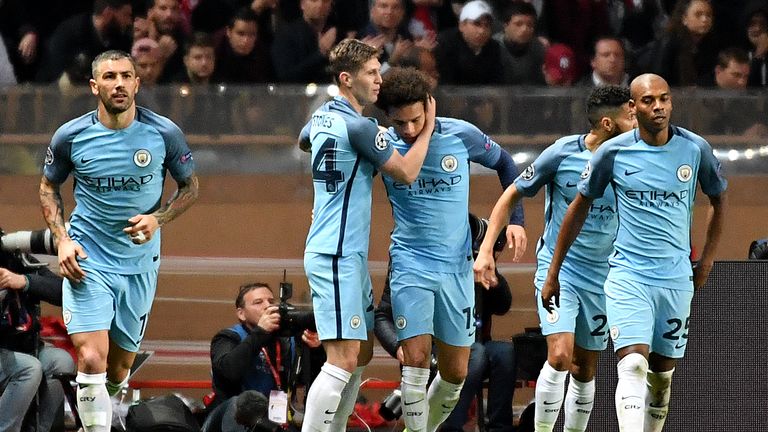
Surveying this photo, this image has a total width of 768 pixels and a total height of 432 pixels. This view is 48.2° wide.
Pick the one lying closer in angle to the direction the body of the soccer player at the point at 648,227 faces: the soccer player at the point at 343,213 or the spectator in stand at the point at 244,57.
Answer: the soccer player

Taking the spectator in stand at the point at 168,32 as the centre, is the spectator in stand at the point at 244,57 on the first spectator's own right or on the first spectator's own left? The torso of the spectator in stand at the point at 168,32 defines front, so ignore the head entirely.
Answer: on the first spectator's own left

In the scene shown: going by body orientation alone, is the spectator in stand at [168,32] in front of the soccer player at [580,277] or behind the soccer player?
behind

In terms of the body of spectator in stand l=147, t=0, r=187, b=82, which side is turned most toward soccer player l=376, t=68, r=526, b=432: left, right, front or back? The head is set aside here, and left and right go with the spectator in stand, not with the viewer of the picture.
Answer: front

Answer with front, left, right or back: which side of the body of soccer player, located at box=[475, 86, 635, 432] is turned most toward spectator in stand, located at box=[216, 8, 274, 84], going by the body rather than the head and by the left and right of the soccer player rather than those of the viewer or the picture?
back

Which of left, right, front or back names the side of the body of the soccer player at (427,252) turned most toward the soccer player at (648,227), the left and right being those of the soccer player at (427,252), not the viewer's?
left
